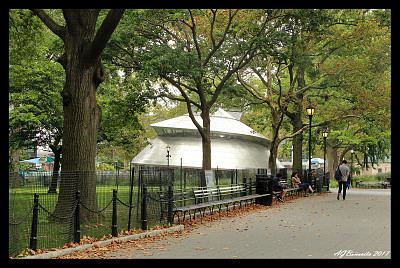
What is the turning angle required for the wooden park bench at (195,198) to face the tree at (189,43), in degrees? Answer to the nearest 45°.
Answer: approximately 135° to its left

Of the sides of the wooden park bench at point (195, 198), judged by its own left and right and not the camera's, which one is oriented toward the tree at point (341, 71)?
left

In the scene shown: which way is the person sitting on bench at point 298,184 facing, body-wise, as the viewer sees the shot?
to the viewer's right

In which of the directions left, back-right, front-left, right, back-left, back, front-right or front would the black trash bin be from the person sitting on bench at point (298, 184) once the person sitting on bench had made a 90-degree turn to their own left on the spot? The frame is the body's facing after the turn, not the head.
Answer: back

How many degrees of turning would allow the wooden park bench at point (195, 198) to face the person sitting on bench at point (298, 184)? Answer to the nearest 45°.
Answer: approximately 90° to its left

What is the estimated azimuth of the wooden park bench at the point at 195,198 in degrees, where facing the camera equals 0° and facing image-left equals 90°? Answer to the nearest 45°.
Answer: approximately 315°
